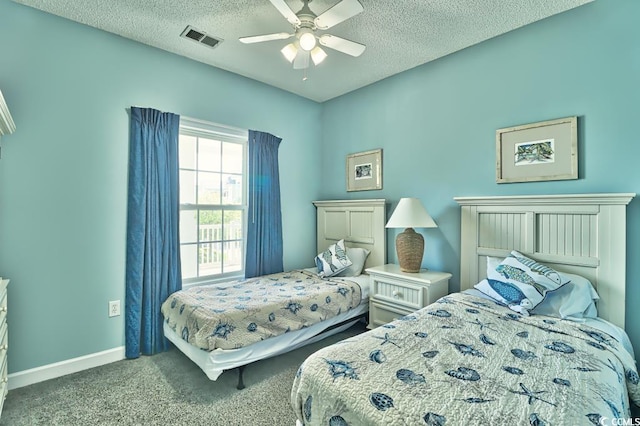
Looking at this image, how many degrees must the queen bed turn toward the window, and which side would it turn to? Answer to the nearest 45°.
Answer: approximately 45° to its right

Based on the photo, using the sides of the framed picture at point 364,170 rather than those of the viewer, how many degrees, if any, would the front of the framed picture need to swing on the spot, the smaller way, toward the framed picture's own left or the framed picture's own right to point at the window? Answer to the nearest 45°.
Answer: approximately 45° to the framed picture's own right

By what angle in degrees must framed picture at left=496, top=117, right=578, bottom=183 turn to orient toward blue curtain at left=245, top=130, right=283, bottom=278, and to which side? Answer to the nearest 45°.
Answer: approximately 45° to its right

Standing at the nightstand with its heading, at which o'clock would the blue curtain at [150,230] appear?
The blue curtain is roughly at 1 o'clock from the nightstand.

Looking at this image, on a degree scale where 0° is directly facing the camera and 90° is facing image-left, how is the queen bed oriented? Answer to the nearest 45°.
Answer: approximately 45°

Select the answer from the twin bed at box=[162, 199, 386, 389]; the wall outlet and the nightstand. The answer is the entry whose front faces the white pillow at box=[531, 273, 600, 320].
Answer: the wall outlet

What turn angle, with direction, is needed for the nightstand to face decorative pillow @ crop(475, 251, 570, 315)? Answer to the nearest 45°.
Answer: approximately 90° to its left

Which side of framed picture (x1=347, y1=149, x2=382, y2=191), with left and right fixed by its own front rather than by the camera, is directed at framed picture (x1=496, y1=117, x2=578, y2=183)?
left

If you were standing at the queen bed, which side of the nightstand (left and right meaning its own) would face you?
left
